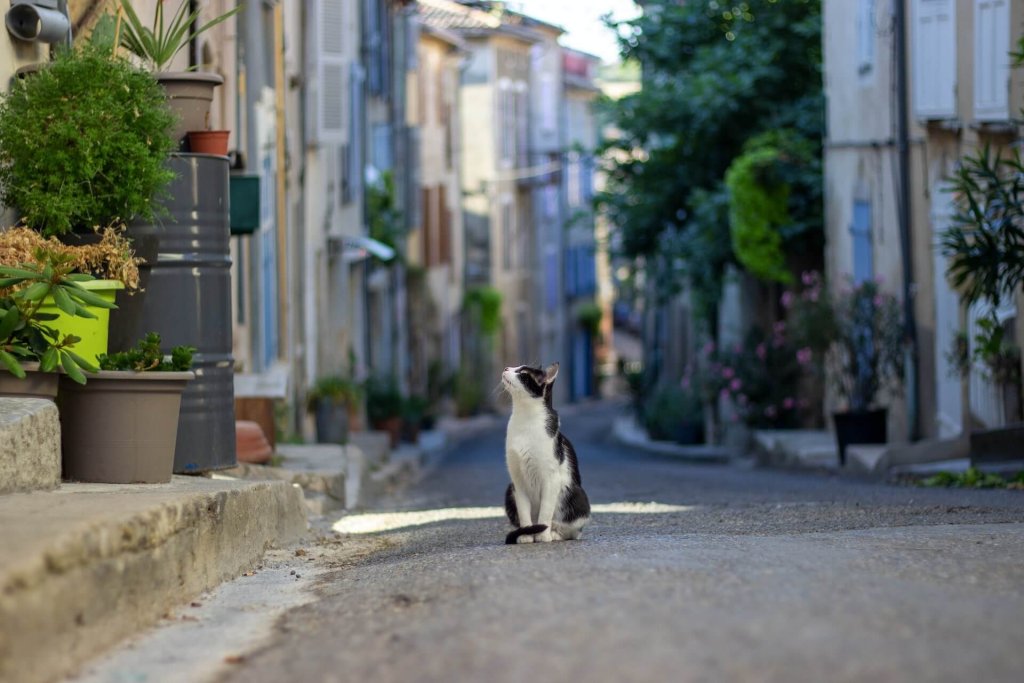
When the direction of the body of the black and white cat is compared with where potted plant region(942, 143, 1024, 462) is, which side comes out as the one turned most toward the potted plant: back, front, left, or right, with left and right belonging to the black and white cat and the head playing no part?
back

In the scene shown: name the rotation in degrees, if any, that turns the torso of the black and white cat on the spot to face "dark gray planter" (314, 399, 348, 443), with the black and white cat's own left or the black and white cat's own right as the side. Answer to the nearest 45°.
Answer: approximately 135° to the black and white cat's own right

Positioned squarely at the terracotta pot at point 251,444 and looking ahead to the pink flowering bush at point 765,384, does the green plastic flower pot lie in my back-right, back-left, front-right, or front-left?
back-right

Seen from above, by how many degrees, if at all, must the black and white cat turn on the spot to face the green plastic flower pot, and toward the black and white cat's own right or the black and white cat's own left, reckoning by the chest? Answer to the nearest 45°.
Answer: approximately 45° to the black and white cat's own right

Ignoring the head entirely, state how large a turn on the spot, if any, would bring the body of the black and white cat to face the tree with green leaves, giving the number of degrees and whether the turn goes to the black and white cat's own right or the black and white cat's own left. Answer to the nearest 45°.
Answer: approximately 135° to the black and white cat's own right

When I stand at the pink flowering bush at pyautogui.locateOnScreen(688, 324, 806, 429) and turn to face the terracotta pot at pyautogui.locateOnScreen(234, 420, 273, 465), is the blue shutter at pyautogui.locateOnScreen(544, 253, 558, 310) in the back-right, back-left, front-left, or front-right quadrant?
back-right

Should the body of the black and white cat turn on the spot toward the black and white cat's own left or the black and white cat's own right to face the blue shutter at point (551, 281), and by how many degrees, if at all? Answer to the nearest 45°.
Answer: approximately 135° to the black and white cat's own right

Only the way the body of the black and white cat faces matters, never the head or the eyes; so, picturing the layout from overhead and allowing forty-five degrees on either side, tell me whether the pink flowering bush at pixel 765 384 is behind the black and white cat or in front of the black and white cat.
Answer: behind

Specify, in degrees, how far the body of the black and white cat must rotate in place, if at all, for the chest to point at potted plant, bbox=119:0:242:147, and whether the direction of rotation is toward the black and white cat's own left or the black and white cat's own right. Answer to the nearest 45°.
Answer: approximately 90° to the black and white cat's own right

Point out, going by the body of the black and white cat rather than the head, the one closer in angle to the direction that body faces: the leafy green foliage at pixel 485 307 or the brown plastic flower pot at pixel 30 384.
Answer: the brown plastic flower pot

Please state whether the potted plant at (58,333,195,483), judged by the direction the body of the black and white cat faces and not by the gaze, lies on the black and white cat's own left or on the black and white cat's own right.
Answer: on the black and white cat's own right

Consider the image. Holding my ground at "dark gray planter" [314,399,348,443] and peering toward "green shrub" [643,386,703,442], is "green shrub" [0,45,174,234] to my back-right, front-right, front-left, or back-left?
back-right

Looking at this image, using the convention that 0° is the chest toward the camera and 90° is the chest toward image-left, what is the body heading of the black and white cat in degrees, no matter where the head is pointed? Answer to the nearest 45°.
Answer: approximately 45°

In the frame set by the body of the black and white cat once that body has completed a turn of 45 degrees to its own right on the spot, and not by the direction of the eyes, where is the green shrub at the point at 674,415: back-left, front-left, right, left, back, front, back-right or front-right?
right
